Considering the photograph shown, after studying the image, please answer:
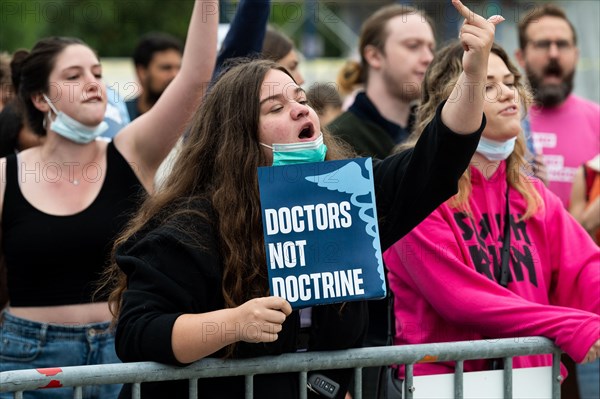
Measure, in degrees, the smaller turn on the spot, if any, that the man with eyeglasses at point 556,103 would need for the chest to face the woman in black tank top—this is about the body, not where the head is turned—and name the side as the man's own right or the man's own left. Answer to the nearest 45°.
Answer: approximately 45° to the man's own right

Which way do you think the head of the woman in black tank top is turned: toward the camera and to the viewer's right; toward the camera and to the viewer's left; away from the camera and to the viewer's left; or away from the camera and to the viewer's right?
toward the camera and to the viewer's right

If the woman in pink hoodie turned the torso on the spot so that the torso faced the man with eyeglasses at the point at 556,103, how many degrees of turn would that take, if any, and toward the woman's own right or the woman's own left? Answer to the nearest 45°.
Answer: approximately 135° to the woman's own left

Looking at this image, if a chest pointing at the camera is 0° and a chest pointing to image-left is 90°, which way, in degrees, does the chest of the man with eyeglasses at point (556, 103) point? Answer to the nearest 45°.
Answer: approximately 0°

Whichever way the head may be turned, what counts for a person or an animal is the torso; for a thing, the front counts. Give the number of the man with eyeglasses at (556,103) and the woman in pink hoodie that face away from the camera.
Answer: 0

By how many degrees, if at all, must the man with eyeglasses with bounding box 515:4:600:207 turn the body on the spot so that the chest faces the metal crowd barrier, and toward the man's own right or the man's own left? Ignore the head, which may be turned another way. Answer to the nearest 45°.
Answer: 0° — they already face it

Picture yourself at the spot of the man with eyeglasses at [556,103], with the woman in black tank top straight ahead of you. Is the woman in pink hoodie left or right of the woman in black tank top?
left

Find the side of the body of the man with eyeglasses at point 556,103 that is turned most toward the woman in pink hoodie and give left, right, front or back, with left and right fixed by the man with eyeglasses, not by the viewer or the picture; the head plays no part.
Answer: front

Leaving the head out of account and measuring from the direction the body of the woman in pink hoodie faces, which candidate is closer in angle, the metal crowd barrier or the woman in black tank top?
the metal crowd barrier

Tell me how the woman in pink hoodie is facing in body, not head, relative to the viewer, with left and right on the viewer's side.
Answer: facing the viewer and to the right of the viewer

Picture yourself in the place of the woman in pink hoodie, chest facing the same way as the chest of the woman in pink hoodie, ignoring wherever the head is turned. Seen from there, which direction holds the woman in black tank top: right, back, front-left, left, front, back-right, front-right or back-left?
back-right

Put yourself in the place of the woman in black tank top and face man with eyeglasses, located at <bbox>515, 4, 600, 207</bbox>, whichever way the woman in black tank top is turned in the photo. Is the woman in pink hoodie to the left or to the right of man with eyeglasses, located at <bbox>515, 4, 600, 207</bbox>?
right
